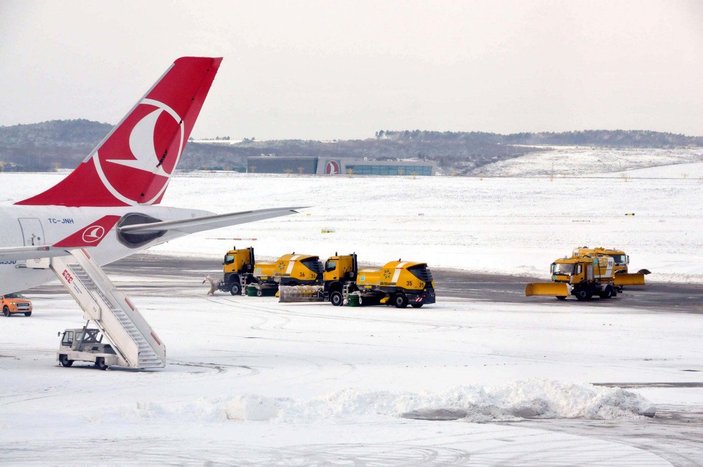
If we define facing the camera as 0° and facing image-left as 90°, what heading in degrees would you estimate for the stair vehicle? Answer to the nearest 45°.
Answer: approximately 90°

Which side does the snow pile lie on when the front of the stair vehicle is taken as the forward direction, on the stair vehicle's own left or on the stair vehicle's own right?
on the stair vehicle's own left
